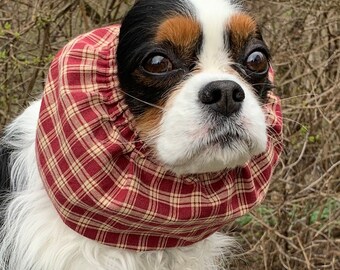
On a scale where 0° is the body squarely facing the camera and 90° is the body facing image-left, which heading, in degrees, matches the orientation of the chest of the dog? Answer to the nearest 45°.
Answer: approximately 315°
